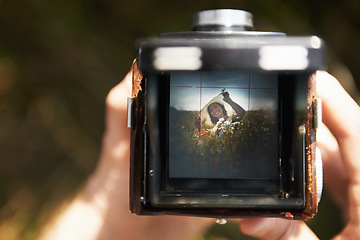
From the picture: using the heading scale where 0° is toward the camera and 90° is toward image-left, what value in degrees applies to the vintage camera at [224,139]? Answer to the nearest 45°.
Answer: approximately 180°
